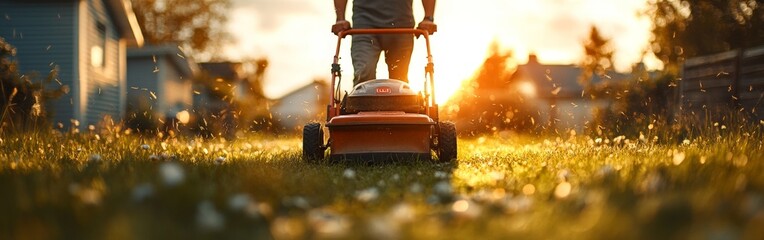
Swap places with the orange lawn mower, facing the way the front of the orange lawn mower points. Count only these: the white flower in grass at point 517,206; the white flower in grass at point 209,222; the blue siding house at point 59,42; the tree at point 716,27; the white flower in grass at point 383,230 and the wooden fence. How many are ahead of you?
3

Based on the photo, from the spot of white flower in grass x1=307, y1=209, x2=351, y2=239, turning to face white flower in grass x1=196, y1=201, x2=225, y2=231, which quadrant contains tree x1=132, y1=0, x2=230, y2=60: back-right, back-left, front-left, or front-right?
front-right

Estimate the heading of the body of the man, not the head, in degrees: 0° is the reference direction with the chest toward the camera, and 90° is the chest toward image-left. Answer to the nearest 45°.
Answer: approximately 0°

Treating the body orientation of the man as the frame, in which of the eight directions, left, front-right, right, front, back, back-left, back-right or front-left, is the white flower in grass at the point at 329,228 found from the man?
front

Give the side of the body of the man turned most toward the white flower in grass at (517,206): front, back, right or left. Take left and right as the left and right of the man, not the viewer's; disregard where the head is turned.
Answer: front

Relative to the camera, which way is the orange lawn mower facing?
toward the camera

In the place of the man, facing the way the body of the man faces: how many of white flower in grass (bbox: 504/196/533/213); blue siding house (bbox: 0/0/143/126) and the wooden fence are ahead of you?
1

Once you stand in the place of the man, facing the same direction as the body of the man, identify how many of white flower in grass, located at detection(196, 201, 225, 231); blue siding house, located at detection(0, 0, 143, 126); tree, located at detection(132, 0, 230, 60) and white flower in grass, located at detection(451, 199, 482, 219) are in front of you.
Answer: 2

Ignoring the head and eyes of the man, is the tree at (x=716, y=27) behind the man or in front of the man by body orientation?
behind

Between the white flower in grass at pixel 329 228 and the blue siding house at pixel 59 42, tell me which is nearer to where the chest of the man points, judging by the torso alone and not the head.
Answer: the white flower in grass

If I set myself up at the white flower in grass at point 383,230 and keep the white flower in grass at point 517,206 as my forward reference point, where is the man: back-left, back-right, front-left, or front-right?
front-left

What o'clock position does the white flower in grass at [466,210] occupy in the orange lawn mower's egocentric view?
The white flower in grass is roughly at 12 o'clock from the orange lawn mower.

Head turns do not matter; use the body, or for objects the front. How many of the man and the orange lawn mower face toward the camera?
2

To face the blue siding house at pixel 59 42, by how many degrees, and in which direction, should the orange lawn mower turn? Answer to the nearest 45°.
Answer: approximately 135° to its right

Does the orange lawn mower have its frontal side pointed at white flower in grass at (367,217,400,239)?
yes
